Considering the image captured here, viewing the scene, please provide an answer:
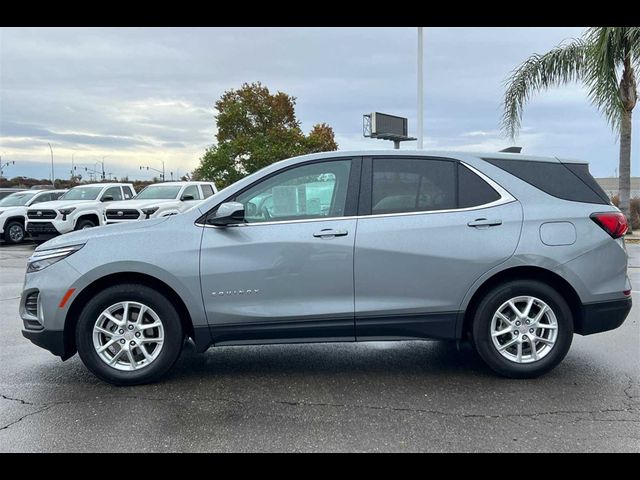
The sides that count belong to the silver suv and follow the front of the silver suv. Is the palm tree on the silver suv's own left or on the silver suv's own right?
on the silver suv's own right

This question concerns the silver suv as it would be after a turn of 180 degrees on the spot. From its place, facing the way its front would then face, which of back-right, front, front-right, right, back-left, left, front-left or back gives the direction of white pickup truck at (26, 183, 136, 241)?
back-left

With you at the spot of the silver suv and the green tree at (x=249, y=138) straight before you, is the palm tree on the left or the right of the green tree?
right

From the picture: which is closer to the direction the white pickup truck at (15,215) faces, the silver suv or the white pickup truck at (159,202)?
the silver suv

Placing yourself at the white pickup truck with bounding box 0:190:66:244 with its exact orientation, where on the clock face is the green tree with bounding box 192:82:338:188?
The green tree is roughly at 6 o'clock from the white pickup truck.

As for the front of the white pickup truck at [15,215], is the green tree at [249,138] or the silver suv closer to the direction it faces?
the silver suv

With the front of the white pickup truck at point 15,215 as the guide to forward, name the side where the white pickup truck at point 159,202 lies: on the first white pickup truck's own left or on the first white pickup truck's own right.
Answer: on the first white pickup truck's own left

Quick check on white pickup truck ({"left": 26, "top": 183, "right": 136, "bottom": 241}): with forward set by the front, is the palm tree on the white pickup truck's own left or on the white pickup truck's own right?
on the white pickup truck's own left

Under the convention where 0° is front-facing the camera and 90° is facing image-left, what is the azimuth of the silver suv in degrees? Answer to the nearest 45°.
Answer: approximately 90°

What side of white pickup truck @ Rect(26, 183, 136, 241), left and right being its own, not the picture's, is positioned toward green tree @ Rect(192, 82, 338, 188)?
back

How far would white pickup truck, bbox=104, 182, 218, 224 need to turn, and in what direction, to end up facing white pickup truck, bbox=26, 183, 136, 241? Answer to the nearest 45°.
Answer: approximately 45° to its right

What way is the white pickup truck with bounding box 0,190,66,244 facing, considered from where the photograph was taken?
facing the viewer and to the left of the viewer
